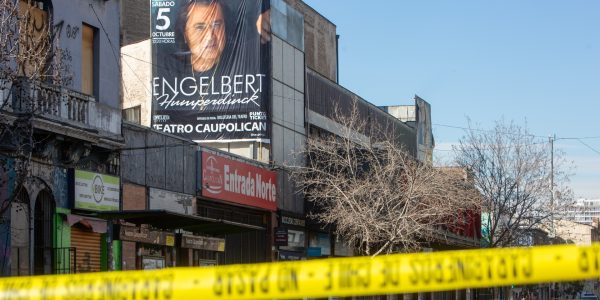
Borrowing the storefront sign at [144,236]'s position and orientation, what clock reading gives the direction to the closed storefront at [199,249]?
The closed storefront is roughly at 8 o'clock from the storefront sign.

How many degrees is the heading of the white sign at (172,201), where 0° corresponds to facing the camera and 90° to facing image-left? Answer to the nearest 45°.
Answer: approximately 315°

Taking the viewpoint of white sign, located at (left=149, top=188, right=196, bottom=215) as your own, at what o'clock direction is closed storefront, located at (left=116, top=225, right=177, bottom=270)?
The closed storefront is roughly at 2 o'clock from the white sign.

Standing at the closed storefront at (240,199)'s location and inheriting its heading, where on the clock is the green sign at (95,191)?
The green sign is roughly at 2 o'clock from the closed storefront.
